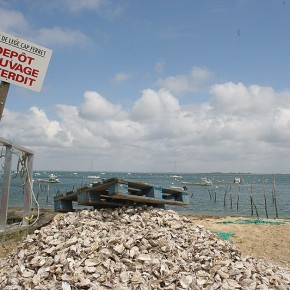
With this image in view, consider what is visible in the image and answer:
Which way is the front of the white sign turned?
toward the camera
